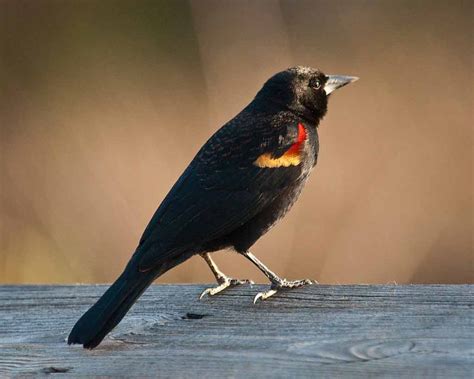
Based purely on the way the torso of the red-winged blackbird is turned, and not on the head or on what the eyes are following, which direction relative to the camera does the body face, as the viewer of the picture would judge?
to the viewer's right
